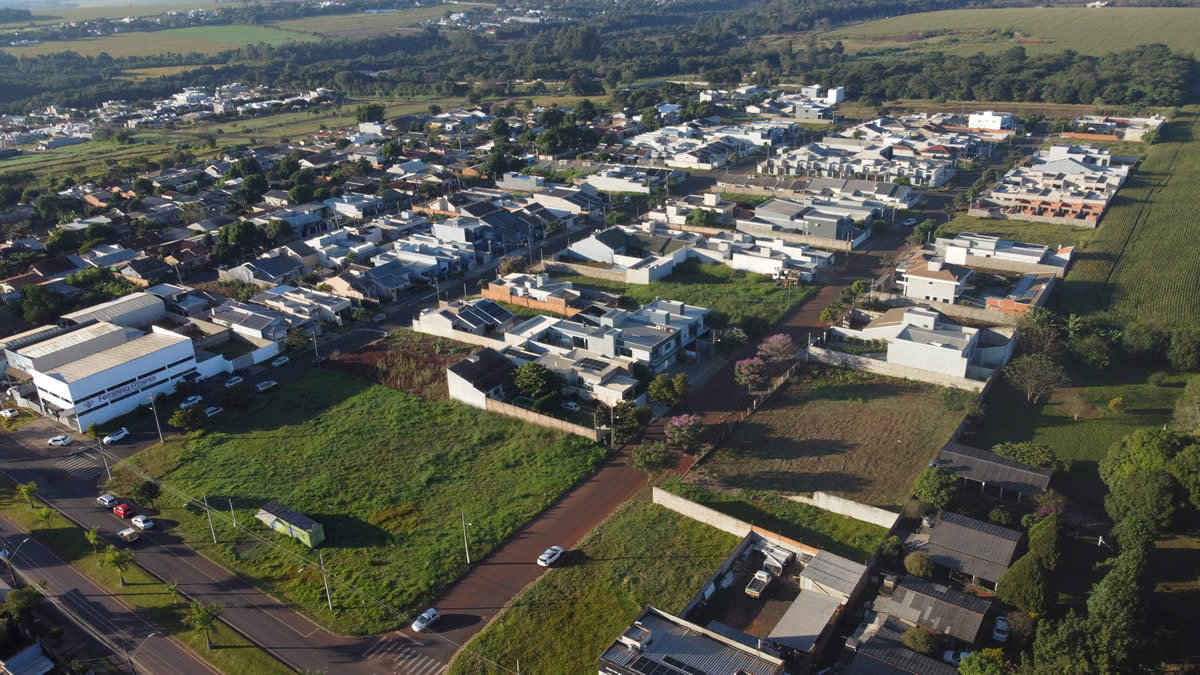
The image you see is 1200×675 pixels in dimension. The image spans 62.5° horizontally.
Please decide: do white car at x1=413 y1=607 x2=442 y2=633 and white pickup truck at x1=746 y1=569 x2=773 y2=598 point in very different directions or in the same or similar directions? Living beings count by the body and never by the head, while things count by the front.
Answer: very different directions

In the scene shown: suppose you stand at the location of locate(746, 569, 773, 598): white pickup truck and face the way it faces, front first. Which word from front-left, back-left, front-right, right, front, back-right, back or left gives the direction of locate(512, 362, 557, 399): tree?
left

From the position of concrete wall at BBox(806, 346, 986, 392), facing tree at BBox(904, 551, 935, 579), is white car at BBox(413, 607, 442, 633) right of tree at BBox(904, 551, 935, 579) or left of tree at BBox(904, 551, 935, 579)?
right

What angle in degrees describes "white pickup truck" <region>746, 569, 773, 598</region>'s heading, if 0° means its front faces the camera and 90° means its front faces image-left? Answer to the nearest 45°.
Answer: approximately 225°

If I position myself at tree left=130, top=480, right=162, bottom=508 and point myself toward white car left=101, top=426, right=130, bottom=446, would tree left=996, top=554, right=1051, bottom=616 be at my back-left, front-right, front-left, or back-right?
back-right

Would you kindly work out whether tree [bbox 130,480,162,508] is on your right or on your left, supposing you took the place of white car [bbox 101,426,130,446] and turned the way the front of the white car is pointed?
on your left
